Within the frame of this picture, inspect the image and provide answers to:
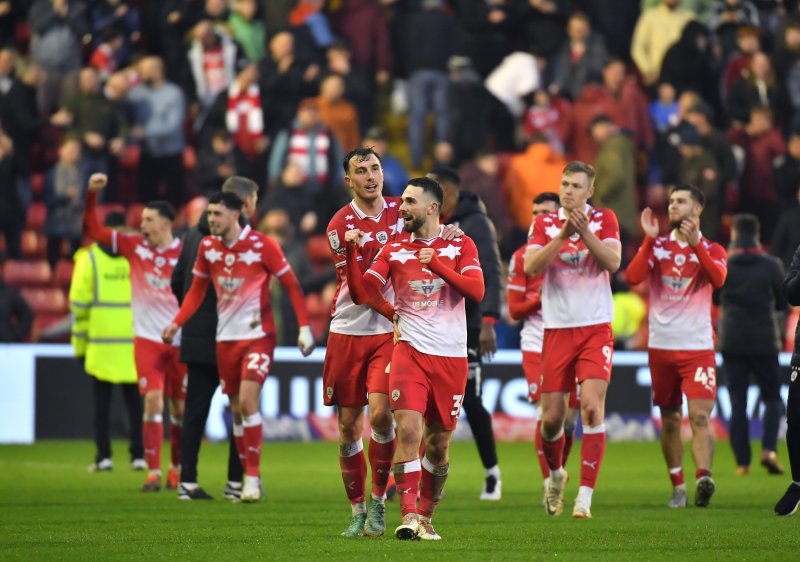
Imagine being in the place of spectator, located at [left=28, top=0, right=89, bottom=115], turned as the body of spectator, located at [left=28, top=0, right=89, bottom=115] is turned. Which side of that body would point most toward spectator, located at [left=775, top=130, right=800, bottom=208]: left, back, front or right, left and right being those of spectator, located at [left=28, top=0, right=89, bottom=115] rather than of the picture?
left

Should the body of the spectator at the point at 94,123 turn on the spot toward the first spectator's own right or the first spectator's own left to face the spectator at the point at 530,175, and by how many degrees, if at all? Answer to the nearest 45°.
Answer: approximately 90° to the first spectator's own left

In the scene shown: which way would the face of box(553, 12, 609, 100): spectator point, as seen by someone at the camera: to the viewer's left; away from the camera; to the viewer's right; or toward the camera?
toward the camera

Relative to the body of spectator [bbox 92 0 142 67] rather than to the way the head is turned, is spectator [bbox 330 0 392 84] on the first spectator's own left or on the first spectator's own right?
on the first spectator's own left

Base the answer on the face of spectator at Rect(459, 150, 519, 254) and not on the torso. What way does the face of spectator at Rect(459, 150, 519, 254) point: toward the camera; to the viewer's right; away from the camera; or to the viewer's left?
toward the camera

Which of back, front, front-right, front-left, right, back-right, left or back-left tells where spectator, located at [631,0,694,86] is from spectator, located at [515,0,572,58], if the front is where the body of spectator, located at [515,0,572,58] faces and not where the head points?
left

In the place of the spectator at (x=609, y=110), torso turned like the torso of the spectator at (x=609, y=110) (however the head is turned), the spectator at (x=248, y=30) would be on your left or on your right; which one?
on your right

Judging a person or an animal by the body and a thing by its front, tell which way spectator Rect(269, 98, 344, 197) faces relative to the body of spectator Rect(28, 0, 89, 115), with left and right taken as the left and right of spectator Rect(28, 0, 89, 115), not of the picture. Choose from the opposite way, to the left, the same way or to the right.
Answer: the same way

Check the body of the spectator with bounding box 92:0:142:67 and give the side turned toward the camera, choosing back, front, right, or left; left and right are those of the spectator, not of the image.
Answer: front

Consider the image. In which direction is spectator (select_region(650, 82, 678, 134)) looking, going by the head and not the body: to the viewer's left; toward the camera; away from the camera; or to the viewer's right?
toward the camera

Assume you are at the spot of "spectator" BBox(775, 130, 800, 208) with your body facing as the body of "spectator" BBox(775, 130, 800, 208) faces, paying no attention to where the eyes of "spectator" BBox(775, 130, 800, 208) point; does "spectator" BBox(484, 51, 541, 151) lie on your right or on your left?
on your right

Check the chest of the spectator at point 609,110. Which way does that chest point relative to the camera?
toward the camera

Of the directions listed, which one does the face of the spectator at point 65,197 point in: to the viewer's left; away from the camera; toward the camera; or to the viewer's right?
toward the camera

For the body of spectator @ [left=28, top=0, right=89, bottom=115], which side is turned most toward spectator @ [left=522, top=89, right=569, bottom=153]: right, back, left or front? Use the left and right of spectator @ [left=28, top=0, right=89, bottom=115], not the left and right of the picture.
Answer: left

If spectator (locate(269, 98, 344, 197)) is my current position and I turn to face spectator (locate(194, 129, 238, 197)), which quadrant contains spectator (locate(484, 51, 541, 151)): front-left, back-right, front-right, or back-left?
back-right

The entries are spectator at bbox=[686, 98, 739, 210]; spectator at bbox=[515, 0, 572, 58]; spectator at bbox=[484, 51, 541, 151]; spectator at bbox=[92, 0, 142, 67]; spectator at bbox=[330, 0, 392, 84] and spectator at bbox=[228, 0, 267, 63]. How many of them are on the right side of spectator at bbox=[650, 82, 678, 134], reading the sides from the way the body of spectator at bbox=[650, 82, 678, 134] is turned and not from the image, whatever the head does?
5
